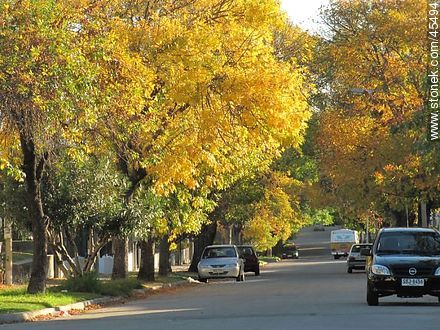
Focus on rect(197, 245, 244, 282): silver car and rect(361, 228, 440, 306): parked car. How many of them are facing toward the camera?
2

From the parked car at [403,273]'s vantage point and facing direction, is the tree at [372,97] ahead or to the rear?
to the rear

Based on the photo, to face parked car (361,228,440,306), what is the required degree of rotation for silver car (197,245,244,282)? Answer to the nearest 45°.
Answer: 0° — it already faces it

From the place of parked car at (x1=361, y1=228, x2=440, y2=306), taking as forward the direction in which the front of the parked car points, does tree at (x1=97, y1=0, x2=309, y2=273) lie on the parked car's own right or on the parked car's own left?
on the parked car's own right

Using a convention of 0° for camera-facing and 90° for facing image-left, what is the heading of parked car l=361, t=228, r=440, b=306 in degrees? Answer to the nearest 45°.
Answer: approximately 0°

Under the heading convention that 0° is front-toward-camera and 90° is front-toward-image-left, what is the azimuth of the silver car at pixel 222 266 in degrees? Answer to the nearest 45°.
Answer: approximately 0°
